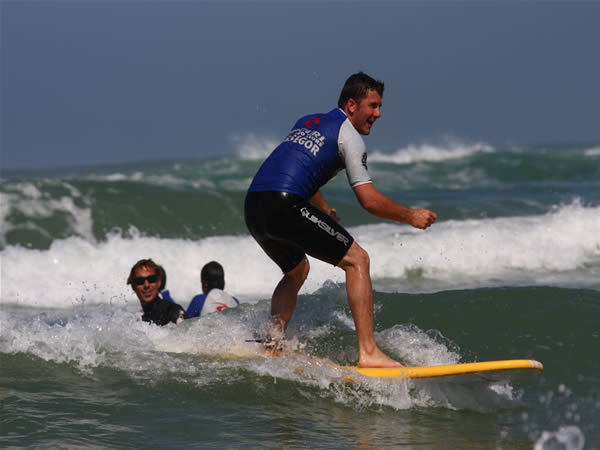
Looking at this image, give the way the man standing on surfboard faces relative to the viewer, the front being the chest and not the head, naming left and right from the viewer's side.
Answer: facing away from the viewer and to the right of the viewer

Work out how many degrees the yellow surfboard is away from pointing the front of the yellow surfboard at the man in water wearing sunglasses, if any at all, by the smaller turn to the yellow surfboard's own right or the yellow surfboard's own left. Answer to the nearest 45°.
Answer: approximately 135° to the yellow surfboard's own left

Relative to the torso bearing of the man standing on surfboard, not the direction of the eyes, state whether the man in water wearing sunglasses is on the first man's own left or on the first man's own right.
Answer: on the first man's own left

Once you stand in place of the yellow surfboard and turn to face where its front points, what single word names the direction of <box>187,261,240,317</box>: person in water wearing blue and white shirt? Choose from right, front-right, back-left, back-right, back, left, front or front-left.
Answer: back-left

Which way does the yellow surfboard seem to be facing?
to the viewer's right
